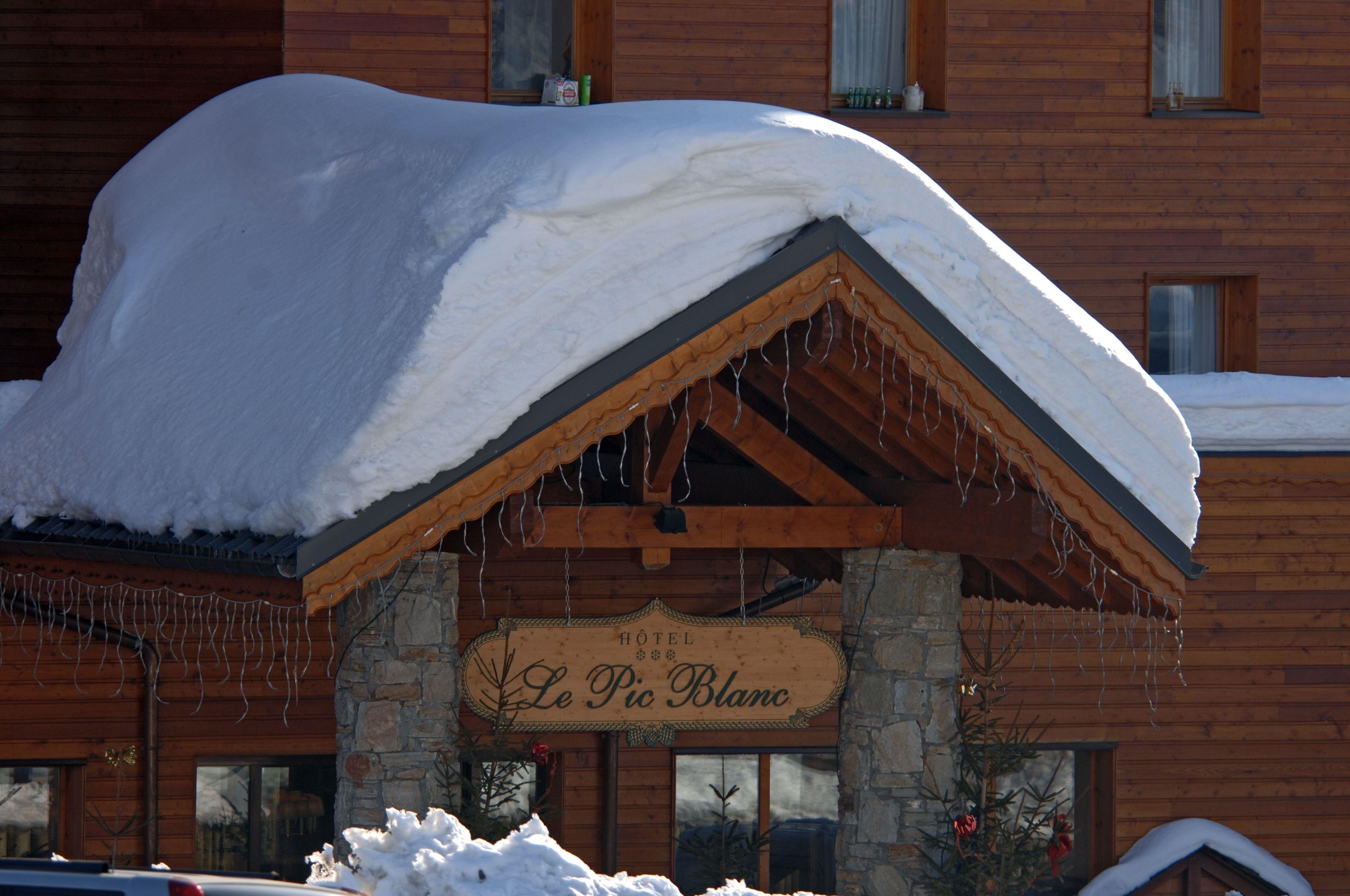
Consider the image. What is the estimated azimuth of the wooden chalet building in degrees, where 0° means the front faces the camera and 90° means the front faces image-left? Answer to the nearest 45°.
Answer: approximately 0°

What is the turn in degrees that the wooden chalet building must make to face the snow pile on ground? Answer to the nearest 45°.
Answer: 0° — it already faces it

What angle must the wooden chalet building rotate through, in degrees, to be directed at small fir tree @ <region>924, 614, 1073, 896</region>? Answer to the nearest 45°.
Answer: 0° — it already faces it
